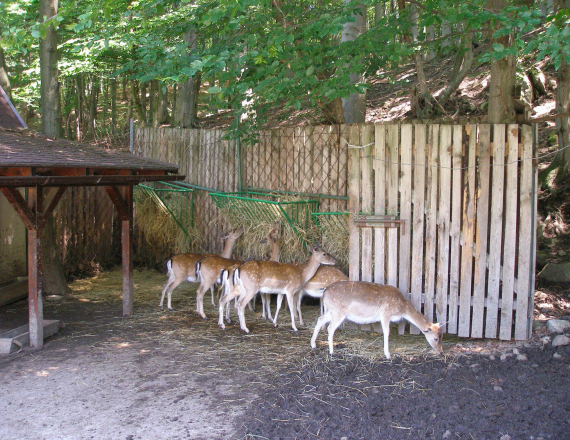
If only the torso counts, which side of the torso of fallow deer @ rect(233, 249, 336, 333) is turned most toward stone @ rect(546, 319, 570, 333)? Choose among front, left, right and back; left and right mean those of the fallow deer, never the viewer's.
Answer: front

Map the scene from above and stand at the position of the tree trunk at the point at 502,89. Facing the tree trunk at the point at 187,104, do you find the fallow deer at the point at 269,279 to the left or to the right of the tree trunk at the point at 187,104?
left

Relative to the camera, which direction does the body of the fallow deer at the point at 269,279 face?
to the viewer's right

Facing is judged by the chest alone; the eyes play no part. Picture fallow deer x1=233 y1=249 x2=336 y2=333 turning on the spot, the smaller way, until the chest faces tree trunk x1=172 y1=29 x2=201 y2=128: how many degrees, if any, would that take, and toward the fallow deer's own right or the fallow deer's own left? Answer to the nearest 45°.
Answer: approximately 90° to the fallow deer's own left

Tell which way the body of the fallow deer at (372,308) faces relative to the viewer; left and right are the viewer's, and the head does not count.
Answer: facing to the right of the viewer

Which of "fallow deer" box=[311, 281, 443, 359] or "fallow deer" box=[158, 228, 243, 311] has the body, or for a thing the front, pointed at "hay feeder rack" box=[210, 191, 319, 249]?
"fallow deer" box=[158, 228, 243, 311]

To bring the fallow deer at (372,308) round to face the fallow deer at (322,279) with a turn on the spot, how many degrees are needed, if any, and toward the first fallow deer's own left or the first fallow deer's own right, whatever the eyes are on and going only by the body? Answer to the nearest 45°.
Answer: approximately 135° to the first fallow deer's own left

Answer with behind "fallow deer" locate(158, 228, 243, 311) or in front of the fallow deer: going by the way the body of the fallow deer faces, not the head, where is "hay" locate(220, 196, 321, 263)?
in front

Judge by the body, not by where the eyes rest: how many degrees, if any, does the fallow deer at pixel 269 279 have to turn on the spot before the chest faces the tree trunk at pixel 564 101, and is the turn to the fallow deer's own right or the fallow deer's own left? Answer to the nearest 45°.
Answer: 0° — it already faces it

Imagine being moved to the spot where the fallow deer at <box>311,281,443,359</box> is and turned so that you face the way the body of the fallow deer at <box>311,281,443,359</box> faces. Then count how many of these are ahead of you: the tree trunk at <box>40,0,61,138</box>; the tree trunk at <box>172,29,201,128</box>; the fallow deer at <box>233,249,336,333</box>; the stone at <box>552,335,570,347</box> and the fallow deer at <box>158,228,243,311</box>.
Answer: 1

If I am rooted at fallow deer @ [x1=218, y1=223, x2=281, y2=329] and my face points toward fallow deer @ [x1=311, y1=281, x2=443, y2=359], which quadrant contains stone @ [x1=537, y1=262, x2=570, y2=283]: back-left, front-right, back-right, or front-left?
front-left

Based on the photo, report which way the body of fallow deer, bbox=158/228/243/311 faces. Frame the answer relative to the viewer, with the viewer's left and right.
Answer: facing to the right of the viewer

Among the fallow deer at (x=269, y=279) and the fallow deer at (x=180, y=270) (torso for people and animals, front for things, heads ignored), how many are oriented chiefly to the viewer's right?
2

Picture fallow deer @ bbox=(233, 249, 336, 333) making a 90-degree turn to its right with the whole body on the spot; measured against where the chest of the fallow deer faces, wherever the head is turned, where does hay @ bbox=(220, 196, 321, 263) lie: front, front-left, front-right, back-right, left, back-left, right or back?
back
